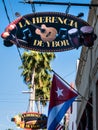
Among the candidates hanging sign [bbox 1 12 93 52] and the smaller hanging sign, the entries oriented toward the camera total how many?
2

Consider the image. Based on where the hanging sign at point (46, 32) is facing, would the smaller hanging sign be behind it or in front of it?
behind

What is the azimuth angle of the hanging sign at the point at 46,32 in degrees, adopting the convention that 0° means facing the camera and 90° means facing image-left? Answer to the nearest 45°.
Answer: approximately 0°

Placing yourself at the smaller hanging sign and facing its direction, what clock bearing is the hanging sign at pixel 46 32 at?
The hanging sign is roughly at 12 o'clock from the smaller hanging sign.
